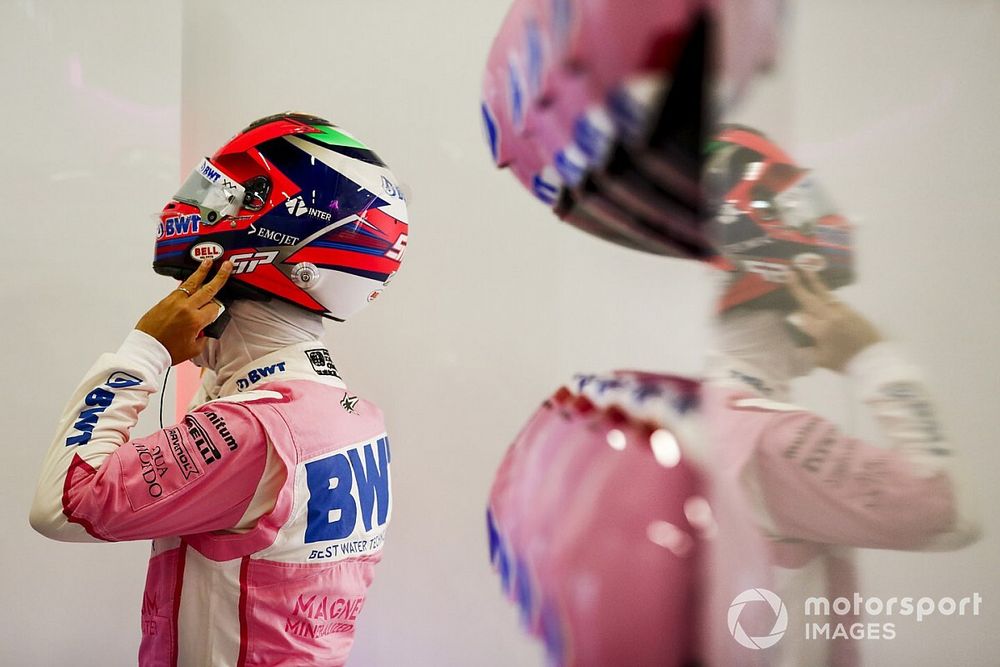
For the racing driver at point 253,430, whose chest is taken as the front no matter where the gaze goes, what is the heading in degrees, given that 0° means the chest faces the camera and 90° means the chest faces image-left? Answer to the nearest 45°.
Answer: approximately 135°

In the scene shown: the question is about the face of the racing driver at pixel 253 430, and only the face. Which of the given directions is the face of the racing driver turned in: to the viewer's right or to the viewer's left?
to the viewer's left
